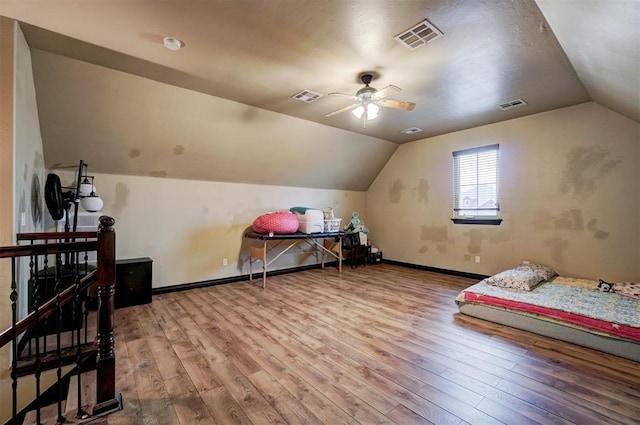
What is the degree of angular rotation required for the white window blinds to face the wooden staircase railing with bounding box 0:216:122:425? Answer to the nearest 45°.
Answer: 0° — it already faces it

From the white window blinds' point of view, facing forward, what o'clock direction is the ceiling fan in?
The ceiling fan is roughly at 11 o'clock from the white window blinds.

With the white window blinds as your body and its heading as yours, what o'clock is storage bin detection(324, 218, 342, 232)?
The storage bin is roughly at 1 o'clock from the white window blinds.

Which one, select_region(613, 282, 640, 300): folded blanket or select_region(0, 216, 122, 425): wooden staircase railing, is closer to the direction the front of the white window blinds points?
the wooden staircase railing

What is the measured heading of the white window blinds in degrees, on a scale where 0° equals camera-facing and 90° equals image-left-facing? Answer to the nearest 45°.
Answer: approximately 45°

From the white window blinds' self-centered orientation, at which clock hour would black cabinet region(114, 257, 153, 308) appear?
The black cabinet is roughly at 12 o'clock from the white window blinds.

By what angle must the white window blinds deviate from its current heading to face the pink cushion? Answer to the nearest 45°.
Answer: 0° — it already faces it
